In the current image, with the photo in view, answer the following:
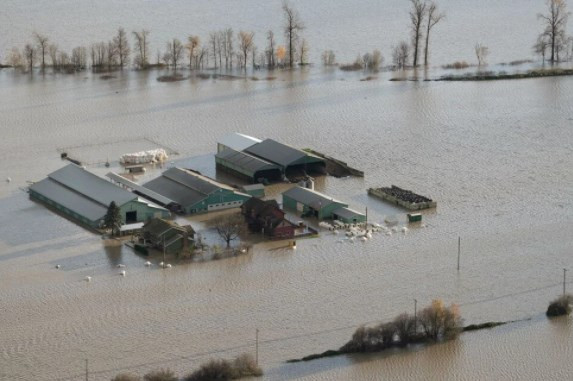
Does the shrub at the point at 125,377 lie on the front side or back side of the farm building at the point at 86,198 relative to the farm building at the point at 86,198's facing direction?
on the front side

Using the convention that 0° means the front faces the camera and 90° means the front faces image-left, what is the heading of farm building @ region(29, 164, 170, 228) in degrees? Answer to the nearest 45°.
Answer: approximately 315°

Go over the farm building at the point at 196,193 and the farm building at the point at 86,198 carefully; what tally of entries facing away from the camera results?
0

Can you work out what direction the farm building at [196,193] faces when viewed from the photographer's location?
facing the viewer and to the right of the viewer

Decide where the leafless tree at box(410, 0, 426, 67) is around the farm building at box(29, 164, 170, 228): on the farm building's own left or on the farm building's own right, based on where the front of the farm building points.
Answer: on the farm building's own left

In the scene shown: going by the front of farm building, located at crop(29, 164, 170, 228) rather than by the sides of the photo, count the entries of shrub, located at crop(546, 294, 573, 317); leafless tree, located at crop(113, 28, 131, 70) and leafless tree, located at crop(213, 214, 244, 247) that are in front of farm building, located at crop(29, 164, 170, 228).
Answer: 2
